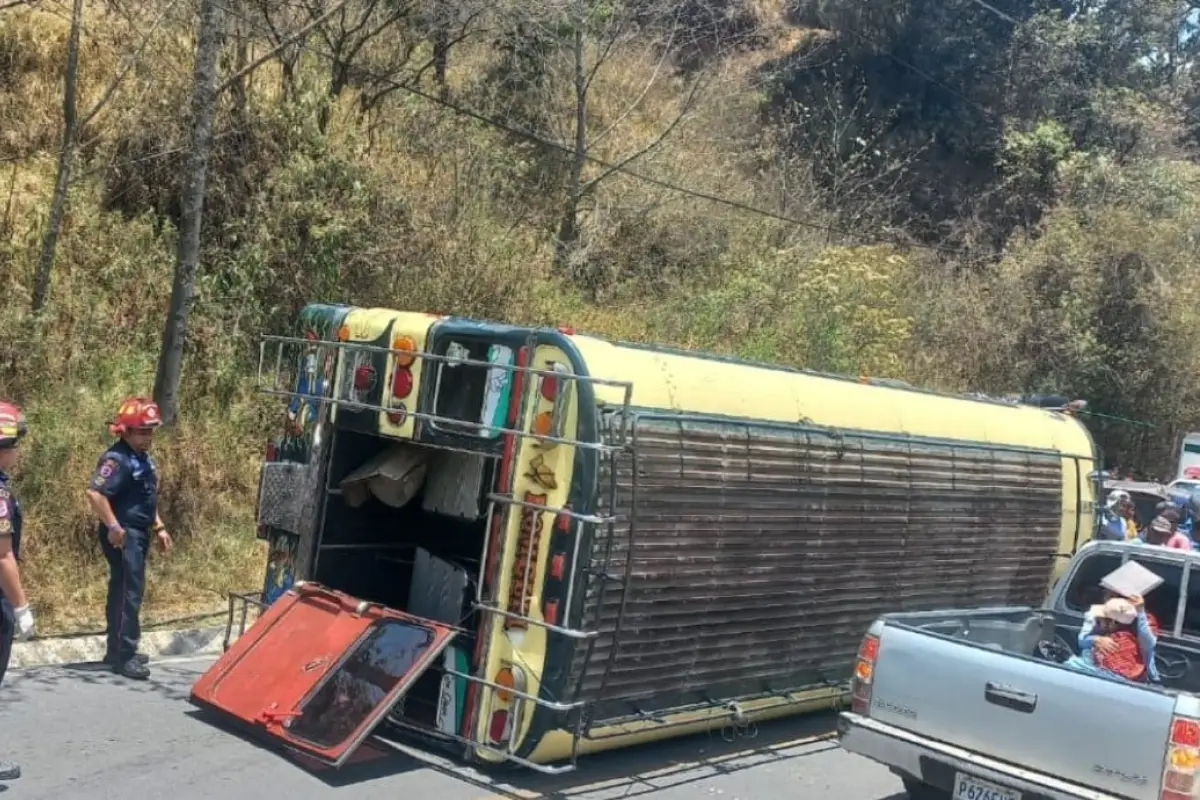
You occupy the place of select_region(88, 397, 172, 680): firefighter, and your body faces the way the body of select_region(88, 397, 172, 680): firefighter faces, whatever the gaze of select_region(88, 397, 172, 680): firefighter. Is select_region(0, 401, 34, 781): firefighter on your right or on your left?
on your right

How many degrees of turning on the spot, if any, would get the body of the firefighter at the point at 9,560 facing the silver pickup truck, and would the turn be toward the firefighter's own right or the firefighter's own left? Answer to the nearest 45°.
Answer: approximately 45° to the firefighter's own right

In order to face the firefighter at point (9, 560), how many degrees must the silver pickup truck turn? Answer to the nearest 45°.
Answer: approximately 180°

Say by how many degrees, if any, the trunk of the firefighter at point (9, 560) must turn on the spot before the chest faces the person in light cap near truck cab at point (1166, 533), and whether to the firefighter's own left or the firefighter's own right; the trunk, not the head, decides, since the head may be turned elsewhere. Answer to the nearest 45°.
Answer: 0° — they already face them

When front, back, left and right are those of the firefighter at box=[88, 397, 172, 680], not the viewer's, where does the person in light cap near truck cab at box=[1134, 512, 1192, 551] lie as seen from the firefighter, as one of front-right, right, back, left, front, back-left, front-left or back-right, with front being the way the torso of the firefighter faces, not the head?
front-left

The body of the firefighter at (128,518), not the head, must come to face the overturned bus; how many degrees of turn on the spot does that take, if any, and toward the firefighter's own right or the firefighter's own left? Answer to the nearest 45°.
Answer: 0° — they already face it

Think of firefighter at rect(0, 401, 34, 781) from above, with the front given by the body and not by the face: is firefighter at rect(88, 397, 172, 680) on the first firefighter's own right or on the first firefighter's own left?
on the first firefighter's own left

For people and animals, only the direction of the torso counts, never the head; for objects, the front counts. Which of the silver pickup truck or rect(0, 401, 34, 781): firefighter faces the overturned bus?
the firefighter

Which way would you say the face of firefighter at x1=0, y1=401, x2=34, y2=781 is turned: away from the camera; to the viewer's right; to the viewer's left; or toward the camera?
to the viewer's right

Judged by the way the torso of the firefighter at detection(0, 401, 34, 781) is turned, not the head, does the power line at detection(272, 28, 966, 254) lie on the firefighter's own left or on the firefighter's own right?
on the firefighter's own left

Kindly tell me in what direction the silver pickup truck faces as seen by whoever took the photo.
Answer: facing away from the viewer and to the right of the viewer

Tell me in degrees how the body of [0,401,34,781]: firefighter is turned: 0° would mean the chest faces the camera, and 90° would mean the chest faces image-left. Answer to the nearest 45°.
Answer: approximately 270°
